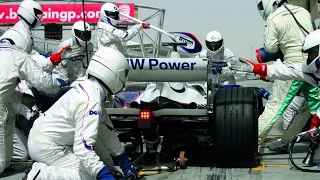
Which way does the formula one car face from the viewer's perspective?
away from the camera
